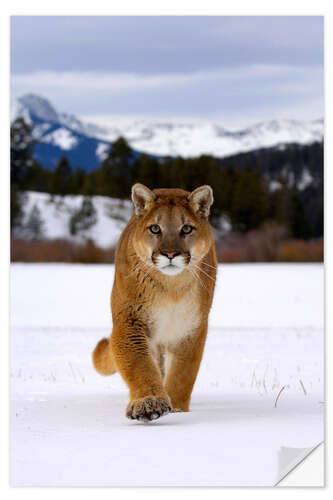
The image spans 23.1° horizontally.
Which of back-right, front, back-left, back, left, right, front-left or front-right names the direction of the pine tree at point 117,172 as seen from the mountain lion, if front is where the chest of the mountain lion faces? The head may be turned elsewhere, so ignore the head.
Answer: back

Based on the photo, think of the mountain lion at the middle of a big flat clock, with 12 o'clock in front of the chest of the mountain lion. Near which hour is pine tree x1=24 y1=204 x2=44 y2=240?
The pine tree is roughly at 5 o'clock from the mountain lion.

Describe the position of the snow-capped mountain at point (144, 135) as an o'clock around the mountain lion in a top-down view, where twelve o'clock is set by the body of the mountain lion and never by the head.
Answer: The snow-capped mountain is roughly at 6 o'clock from the mountain lion.

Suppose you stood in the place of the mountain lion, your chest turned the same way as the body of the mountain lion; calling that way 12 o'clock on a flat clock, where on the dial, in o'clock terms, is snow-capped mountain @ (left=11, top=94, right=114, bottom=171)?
The snow-capped mountain is roughly at 5 o'clock from the mountain lion.

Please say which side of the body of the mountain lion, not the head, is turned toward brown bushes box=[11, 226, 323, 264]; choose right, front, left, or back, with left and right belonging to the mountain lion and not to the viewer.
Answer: back

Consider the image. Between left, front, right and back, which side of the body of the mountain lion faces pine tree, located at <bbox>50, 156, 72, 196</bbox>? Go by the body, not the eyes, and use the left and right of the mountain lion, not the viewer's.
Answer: back

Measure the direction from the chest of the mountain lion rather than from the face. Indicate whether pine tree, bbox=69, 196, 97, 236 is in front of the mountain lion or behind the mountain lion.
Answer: behind

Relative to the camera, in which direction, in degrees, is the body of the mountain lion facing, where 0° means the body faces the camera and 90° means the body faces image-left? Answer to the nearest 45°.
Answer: approximately 0°
